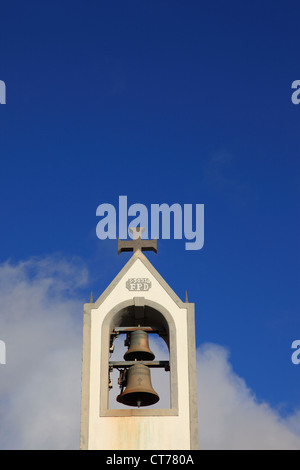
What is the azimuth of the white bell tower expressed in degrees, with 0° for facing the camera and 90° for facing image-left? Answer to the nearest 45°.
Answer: approximately 0°
